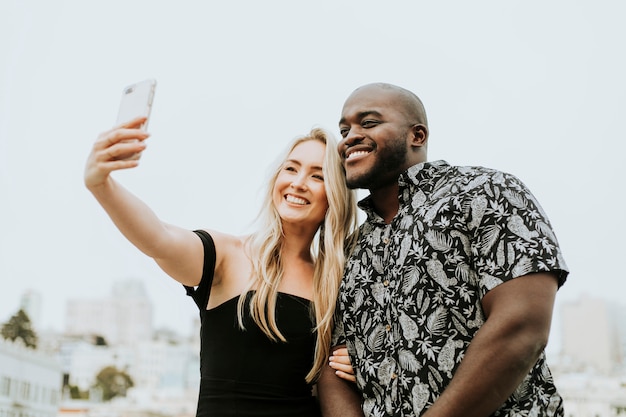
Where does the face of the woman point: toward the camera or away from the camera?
toward the camera

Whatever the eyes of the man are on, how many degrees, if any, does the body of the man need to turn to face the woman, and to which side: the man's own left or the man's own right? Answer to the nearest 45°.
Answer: approximately 90° to the man's own right

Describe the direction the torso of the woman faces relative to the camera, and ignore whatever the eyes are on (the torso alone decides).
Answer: toward the camera

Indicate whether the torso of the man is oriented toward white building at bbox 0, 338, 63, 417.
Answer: no

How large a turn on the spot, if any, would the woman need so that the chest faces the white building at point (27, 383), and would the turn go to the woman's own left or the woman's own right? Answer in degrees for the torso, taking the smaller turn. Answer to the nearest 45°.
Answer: approximately 180°

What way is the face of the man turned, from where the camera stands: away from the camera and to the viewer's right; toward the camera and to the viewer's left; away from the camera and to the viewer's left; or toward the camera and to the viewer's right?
toward the camera and to the viewer's left

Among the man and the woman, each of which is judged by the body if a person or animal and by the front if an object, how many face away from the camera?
0

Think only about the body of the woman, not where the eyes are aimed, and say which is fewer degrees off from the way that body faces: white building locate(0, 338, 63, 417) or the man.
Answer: the man
